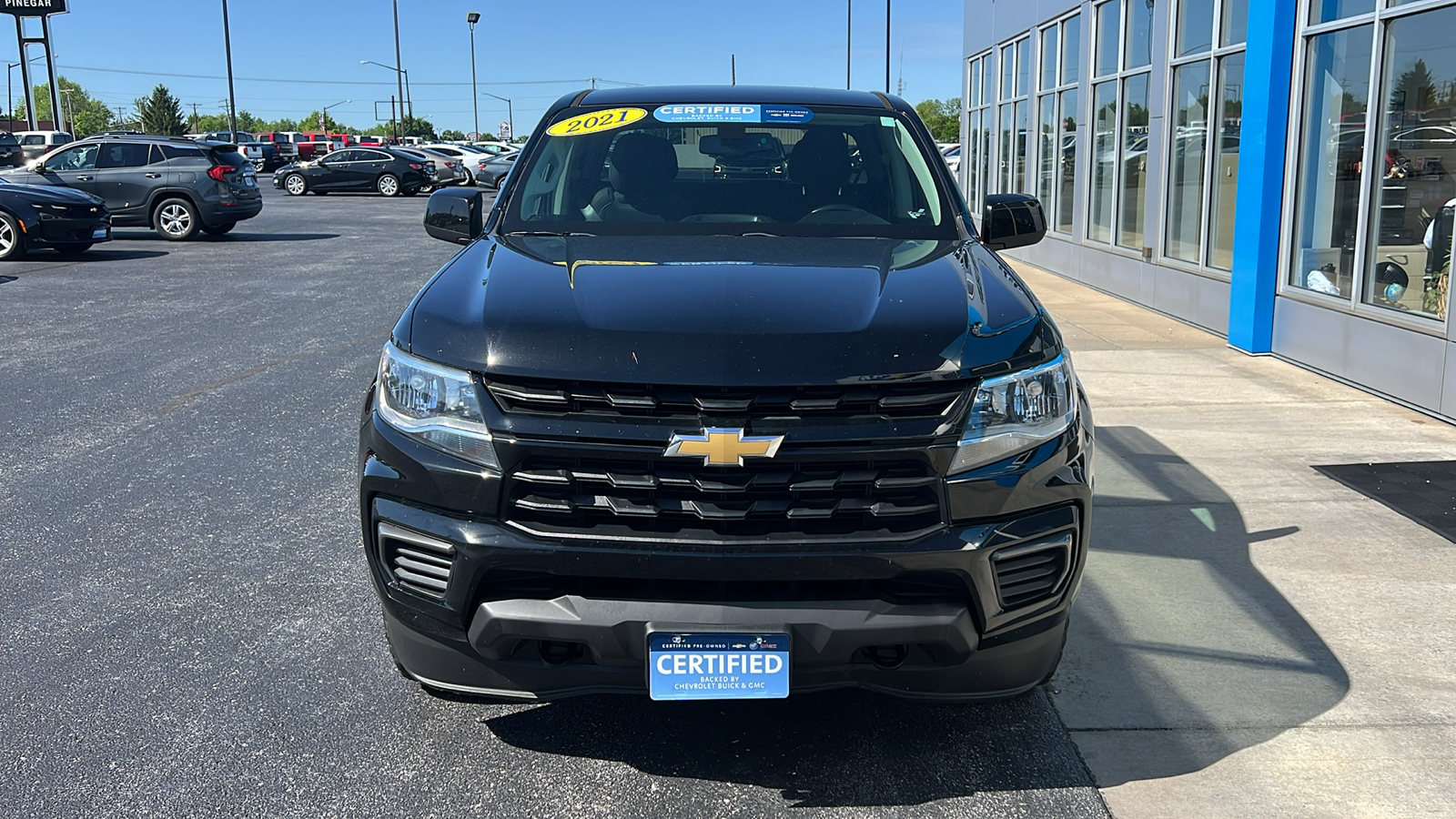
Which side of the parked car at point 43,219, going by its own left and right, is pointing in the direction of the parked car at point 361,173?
left

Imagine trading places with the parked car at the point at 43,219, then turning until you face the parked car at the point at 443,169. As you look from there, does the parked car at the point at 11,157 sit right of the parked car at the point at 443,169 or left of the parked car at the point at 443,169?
left

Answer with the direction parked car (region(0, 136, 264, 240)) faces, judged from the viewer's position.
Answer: facing away from the viewer and to the left of the viewer

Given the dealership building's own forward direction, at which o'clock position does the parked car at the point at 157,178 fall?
The parked car is roughly at 2 o'clock from the dealership building.

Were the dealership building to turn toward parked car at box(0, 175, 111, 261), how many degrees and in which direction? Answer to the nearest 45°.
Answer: approximately 45° to its right

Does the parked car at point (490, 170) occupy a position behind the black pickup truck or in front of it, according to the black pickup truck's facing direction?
behind

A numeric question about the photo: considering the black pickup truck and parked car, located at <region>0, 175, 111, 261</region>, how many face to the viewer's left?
0

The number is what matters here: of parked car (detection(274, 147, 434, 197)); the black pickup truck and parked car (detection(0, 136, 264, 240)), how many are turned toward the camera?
1

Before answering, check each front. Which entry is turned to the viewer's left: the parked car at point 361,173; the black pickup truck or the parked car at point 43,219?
the parked car at point 361,173

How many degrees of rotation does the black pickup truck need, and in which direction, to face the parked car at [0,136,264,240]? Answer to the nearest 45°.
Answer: approximately 135° to its right

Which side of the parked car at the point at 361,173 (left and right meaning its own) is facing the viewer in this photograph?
left

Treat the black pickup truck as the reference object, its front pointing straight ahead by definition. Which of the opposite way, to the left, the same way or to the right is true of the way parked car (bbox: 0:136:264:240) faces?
to the right

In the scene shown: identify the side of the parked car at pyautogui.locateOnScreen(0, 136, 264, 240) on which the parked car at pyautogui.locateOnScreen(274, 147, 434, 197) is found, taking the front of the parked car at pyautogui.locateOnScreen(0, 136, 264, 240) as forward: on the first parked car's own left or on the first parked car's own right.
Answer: on the first parked car's own right

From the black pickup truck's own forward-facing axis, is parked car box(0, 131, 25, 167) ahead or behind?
behind

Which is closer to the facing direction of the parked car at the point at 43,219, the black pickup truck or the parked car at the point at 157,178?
the black pickup truck

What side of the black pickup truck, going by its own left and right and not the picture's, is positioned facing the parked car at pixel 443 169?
back

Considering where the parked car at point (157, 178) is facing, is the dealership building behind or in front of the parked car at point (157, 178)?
behind

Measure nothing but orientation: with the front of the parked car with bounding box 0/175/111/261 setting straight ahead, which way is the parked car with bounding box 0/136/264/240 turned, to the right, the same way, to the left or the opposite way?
the opposite way
